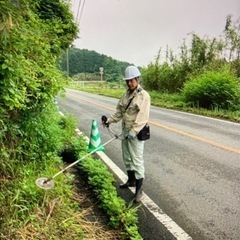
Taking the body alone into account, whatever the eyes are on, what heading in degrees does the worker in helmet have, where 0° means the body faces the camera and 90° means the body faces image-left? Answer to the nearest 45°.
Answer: approximately 45°

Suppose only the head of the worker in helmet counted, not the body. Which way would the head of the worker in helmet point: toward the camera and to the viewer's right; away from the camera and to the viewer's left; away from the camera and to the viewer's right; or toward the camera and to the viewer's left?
toward the camera and to the viewer's left

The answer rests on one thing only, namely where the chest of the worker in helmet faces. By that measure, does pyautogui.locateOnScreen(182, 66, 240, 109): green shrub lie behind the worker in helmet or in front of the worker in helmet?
behind
